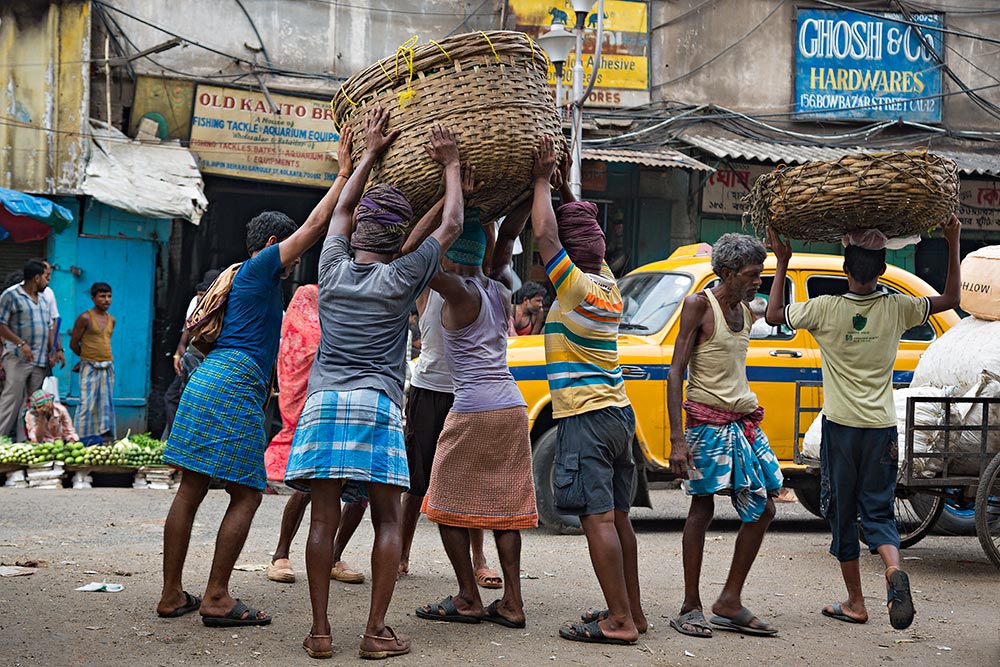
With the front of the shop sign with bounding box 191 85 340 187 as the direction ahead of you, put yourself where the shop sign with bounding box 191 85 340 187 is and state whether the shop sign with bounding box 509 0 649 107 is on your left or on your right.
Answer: on your left

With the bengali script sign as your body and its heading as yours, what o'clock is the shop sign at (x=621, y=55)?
The shop sign is roughly at 2 o'clock from the bengali script sign.

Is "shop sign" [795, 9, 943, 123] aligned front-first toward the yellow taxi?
yes

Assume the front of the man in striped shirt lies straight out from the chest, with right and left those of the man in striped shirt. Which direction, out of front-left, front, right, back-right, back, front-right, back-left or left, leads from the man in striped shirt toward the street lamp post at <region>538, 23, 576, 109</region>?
front-right

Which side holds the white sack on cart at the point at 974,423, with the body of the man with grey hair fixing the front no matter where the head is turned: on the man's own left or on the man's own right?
on the man's own left

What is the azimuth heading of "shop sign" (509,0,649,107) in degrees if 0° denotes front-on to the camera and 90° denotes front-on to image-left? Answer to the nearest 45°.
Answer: approximately 0°

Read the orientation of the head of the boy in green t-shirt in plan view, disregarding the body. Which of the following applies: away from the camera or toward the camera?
away from the camera

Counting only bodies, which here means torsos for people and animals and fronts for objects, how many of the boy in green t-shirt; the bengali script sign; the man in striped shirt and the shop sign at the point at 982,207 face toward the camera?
2

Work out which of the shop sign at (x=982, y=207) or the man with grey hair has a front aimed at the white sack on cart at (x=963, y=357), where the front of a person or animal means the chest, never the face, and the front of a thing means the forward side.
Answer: the shop sign

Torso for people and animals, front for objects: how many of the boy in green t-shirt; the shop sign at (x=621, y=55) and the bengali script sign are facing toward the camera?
2

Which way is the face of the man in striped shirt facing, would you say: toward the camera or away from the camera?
away from the camera
